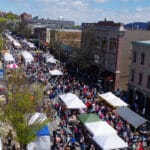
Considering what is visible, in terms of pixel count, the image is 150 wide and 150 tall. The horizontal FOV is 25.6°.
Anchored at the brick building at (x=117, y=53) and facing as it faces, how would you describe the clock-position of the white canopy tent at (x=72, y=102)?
The white canopy tent is roughly at 11 o'clock from the brick building.

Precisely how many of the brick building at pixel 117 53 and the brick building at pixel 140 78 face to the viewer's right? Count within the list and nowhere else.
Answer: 0

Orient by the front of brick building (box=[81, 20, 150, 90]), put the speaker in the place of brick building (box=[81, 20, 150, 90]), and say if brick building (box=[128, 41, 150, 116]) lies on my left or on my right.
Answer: on my left

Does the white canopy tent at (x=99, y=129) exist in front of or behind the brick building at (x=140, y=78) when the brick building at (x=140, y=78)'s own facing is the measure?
in front

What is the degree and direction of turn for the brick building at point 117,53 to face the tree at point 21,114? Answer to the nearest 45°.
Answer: approximately 45° to its left

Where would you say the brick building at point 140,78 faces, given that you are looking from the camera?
facing the viewer and to the left of the viewer

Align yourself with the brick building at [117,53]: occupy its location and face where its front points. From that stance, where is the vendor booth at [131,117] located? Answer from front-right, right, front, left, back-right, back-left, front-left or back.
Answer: front-left

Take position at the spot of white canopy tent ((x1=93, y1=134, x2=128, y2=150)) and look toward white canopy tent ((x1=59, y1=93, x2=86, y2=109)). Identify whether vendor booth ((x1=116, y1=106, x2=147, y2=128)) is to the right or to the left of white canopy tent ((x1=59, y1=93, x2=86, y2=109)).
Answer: right

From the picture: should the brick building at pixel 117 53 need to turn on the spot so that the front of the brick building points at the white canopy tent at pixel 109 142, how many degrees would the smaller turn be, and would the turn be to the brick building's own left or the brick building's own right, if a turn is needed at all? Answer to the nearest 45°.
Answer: approximately 45° to the brick building's own left

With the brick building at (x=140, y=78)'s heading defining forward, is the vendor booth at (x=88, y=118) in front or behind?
in front

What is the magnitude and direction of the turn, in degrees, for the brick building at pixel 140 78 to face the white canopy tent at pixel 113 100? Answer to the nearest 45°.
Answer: approximately 45° to its left
